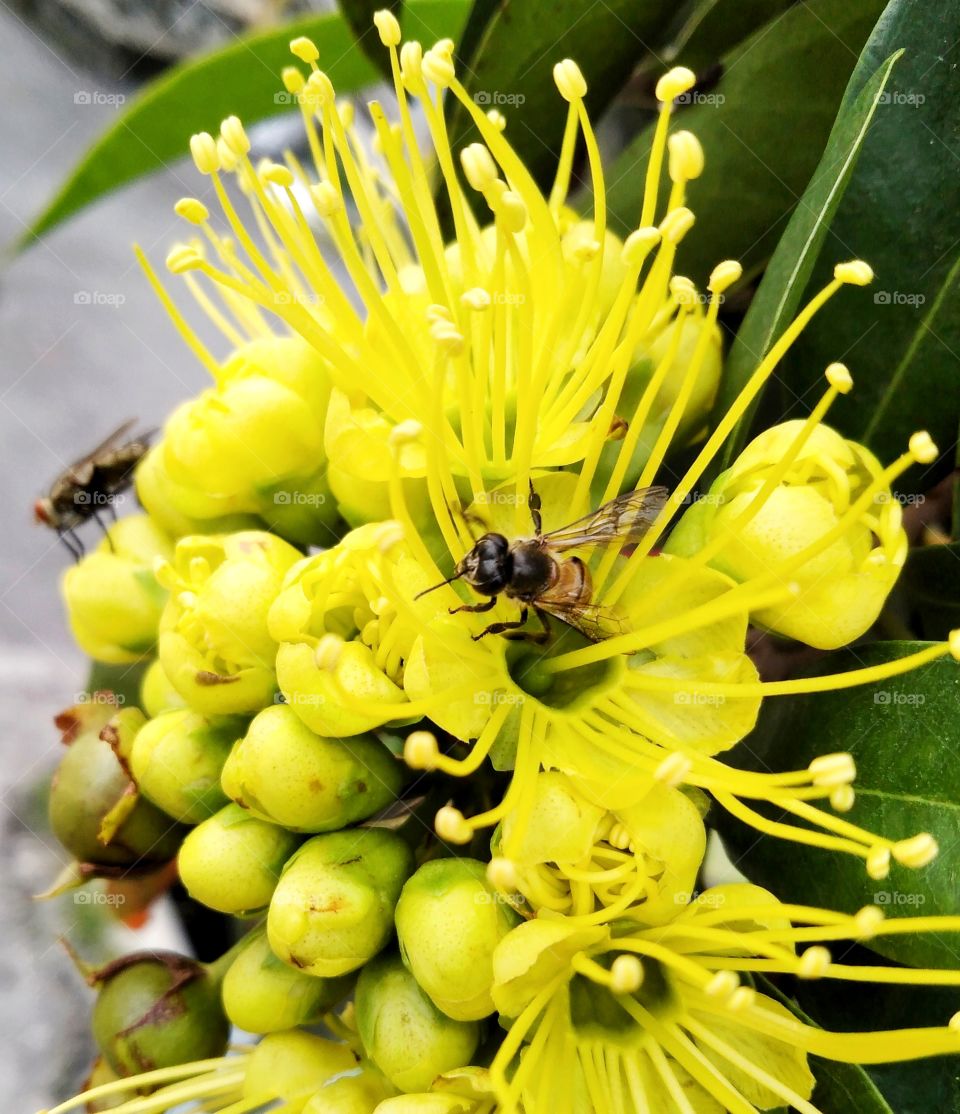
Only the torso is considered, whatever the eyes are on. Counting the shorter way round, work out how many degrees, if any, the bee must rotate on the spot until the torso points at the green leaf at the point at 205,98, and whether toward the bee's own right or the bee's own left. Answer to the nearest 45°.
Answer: approximately 90° to the bee's own right

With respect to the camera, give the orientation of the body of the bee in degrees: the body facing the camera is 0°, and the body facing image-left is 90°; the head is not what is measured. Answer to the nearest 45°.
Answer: approximately 90°
